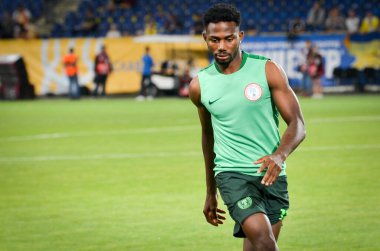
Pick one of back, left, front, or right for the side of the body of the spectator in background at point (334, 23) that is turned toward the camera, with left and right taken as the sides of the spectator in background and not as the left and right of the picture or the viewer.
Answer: front

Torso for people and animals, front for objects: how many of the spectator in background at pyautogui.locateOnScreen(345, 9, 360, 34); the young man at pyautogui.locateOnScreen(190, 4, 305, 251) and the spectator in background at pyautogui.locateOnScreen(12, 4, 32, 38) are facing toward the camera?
3

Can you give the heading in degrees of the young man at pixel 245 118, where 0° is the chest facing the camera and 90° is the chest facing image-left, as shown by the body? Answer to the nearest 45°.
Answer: approximately 0°

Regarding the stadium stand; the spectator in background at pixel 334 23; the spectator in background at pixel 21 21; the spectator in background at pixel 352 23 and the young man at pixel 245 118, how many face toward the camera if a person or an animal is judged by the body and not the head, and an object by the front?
5

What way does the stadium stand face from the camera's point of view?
toward the camera

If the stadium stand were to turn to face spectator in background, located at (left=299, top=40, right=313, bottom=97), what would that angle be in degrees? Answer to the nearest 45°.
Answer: approximately 45° to its left

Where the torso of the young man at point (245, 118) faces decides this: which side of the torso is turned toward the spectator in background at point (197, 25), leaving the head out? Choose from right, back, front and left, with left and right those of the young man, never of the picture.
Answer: back

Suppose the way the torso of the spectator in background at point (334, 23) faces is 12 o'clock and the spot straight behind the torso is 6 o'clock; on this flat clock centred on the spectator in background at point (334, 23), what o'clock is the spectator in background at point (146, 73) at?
the spectator in background at point (146, 73) is roughly at 2 o'clock from the spectator in background at point (334, 23).

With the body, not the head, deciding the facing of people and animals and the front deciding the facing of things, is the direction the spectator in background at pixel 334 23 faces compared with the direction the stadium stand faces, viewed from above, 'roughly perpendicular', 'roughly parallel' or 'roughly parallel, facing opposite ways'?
roughly parallel

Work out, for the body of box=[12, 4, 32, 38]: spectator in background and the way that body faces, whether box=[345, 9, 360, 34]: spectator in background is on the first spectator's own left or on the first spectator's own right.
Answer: on the first spectator's own left

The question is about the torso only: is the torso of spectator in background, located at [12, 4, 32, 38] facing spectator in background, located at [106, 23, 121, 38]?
no

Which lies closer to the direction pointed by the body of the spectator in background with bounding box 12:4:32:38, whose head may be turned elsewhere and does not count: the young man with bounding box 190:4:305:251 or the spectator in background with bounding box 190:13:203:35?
the young man

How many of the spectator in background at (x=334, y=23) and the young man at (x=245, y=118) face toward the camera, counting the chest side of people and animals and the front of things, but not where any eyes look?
2

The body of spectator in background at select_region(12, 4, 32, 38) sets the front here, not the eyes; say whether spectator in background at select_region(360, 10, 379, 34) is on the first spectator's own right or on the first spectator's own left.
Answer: on the first spectator's own left
